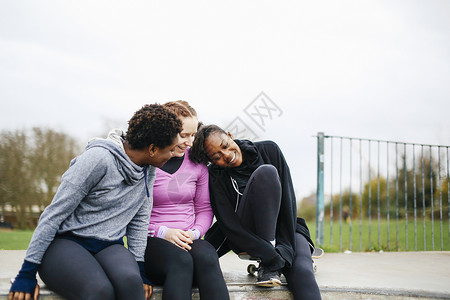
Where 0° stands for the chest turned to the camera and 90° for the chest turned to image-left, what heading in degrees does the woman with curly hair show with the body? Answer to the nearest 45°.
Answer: approximately 315°

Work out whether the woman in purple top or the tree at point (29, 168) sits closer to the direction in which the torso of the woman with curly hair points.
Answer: the woman in purple top

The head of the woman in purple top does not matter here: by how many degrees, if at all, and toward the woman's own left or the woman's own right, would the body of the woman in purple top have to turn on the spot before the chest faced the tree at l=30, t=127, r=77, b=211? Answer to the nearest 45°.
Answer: approximately 135° to the woman's own right

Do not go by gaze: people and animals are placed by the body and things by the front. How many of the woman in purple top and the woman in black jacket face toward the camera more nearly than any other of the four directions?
2

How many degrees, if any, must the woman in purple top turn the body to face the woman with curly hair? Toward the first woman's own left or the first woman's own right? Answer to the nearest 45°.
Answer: approximately 45° to the first woman's own right

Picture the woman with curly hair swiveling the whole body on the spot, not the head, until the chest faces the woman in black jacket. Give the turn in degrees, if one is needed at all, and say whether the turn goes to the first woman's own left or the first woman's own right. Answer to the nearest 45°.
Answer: approximately 45° to the first woman's own left

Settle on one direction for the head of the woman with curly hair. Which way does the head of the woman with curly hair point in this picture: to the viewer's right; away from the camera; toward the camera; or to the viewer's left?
to the viewer's right

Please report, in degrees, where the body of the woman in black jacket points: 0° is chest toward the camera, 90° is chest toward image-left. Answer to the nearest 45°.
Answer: approximately 0°

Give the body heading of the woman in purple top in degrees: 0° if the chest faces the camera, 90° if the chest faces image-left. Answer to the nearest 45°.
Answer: approximately 0°

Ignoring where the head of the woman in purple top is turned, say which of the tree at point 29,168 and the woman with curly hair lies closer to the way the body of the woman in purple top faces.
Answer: the woman with curly hair

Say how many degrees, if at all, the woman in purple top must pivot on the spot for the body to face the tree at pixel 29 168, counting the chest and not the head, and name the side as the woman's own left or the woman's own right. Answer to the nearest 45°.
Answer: approximately 135° to the woman's own right
